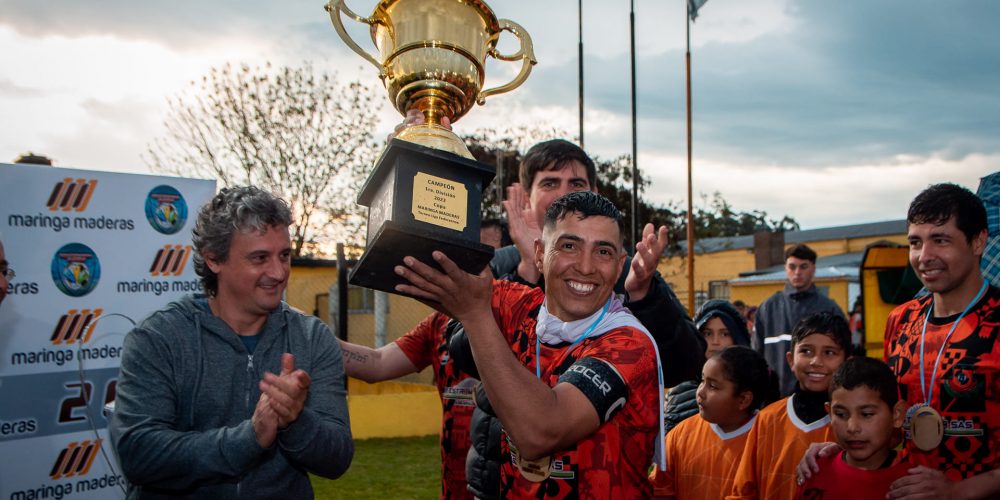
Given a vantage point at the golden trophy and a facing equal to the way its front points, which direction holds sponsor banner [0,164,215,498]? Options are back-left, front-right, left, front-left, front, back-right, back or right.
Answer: back-right

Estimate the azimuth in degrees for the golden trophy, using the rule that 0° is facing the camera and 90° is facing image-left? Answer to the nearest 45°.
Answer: approximately 0°

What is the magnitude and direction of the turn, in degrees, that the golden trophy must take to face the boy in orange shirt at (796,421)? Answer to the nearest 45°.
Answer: approximately 135° to its left

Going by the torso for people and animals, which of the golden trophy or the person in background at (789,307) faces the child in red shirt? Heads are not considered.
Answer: the person in background

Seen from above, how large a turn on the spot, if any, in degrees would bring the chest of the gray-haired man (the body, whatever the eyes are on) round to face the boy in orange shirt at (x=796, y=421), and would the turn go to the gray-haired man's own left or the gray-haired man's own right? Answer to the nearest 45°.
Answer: approximately 45° to the gray-haired man's own left
